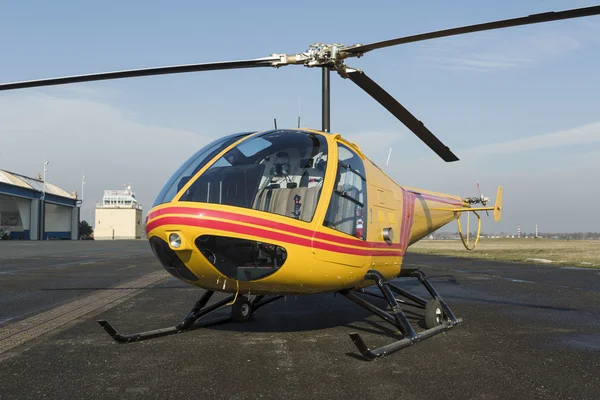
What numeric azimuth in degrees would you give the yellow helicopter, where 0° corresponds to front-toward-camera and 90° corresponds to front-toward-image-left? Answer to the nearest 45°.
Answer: approximately 45°
